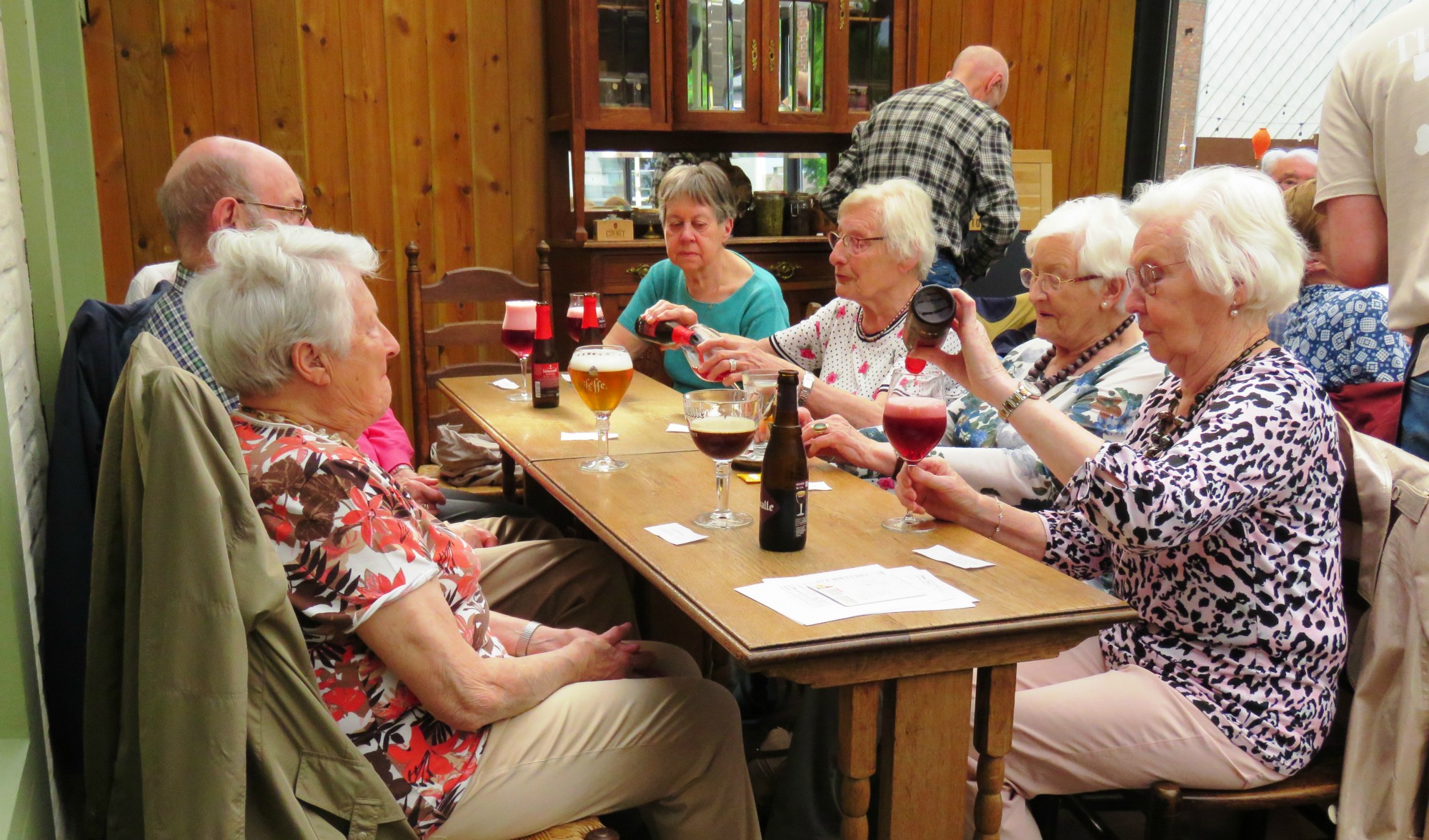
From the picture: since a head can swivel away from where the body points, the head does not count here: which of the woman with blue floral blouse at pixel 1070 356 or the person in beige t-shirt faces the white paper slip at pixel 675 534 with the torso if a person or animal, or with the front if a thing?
the woman with blue floral blouse

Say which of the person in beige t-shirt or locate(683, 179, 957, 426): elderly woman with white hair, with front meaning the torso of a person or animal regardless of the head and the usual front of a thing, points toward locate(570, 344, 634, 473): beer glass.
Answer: the elderly woman with white hair

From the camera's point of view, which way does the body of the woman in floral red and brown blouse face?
to the viewer's right

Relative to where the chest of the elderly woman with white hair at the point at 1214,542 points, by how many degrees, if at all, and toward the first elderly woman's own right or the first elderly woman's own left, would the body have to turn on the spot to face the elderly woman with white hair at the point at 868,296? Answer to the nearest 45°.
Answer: approximately 45° to the first elderly woman's own right

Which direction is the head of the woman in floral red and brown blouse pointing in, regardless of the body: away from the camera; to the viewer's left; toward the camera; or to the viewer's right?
to the viewer's right

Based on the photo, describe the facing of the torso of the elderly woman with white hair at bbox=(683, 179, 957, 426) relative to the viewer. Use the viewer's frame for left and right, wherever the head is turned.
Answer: facing the viewer and to the left of the viewer

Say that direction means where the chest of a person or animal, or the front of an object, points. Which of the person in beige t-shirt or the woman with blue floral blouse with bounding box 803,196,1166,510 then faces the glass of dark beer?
the woman with blue floral blouse

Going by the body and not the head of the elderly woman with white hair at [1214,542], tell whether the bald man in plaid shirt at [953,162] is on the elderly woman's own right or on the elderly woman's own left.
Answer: on the elderly woman's own right

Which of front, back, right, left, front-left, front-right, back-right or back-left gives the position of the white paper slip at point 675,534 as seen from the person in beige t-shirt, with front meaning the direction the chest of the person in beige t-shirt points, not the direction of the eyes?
back-left

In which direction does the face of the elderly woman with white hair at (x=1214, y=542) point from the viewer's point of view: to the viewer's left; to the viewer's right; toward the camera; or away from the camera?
to the viewer's left

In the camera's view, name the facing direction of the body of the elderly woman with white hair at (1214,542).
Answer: to the viewer's left

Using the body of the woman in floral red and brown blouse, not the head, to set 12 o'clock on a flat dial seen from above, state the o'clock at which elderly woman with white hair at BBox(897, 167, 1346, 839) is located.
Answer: The elderly woman with white hair is roughly at 12 o'clock from the woman in floral red and brown blouse.

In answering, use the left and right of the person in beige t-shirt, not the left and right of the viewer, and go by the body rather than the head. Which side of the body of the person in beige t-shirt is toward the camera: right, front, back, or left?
back
